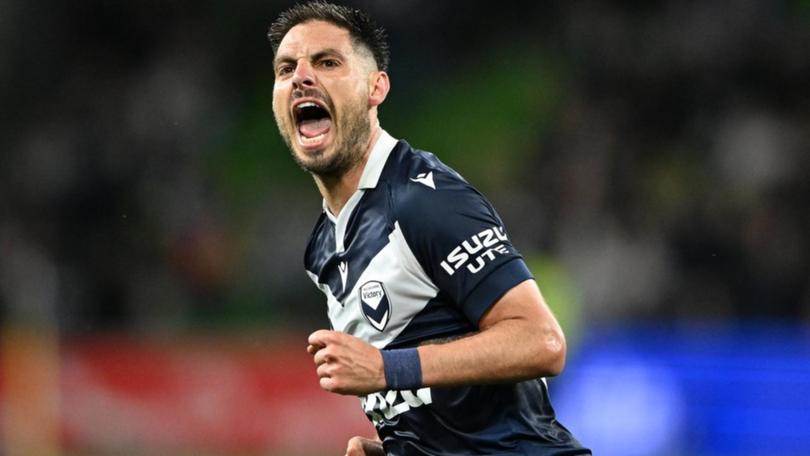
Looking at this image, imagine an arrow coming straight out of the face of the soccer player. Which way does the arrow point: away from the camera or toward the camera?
toward the camera
